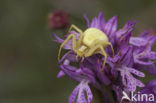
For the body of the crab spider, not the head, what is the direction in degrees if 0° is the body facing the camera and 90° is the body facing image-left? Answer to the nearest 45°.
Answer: approximately 45°

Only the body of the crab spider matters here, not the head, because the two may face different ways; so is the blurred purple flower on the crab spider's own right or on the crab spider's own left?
on the crab spider's own right
